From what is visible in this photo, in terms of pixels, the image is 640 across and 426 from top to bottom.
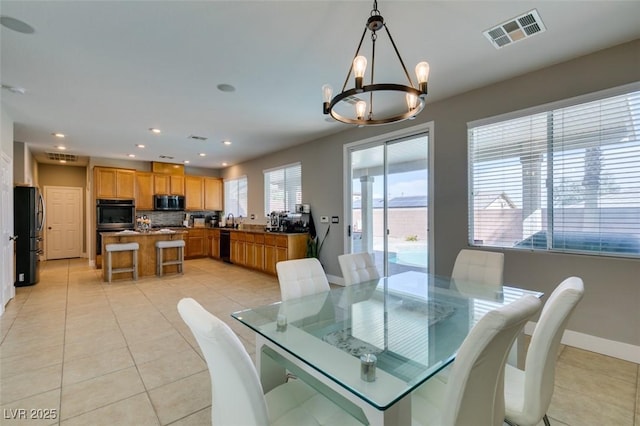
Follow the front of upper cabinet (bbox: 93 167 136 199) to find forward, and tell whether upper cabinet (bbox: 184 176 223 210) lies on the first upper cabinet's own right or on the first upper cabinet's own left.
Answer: on the first upper cabinet's own left

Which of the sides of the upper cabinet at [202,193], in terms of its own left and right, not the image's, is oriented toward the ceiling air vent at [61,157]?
right

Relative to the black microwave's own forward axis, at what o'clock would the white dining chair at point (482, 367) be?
The white dining chair is roughly at 12 o'clock from the black microwave.

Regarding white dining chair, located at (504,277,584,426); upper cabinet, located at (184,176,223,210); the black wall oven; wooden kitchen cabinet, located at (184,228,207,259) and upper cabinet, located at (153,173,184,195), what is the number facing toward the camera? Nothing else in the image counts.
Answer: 4

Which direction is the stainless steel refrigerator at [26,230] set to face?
to the viewer's right

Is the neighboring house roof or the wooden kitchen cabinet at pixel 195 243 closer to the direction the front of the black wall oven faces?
the neighboring house roof

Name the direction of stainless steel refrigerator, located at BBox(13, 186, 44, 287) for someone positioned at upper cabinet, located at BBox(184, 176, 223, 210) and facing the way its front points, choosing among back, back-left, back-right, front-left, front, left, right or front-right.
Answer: front-right
